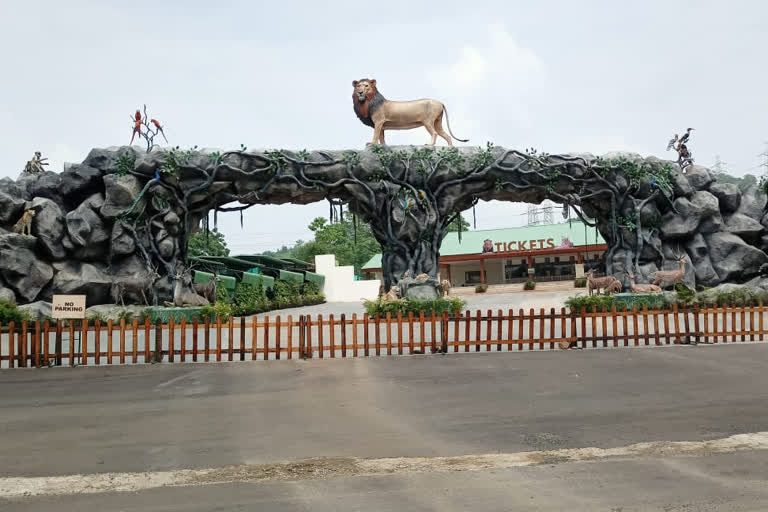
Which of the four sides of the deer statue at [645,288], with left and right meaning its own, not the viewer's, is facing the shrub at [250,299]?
front

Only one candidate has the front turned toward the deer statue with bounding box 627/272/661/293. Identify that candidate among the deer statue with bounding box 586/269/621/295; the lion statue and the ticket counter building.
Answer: the ticket counter building

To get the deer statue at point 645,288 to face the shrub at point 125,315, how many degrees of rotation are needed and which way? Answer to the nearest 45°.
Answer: approximately 45° to its left

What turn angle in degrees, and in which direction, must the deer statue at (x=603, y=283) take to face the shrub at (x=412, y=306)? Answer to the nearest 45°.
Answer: approximately 45° to its left

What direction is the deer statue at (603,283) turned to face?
to the viewer's left

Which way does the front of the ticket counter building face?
toward the camera

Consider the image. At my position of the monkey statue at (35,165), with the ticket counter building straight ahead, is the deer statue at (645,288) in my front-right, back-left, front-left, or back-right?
front-right

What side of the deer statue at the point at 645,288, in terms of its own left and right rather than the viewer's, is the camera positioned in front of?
left

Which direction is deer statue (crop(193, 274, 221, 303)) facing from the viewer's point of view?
to the viewer's right

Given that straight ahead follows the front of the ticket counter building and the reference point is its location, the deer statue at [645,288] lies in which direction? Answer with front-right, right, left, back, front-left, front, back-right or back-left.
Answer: front

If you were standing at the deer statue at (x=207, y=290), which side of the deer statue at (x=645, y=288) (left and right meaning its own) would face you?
front

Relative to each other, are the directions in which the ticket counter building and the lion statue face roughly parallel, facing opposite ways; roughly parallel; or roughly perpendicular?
roughly perpendicular

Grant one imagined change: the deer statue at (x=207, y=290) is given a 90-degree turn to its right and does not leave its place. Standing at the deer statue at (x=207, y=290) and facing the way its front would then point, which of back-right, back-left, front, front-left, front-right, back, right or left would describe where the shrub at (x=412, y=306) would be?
front-left

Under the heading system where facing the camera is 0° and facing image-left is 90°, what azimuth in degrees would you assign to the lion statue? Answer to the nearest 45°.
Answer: approximately 90°

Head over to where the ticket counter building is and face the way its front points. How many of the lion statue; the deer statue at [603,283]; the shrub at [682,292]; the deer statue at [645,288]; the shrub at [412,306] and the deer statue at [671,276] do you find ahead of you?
6

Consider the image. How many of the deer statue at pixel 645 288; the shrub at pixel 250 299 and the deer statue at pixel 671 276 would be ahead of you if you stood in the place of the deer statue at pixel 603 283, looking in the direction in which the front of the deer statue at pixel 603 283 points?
1

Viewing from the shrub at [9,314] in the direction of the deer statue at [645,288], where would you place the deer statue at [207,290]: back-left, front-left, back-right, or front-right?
front-left

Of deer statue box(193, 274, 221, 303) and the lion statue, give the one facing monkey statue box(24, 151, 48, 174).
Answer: the lion statue
